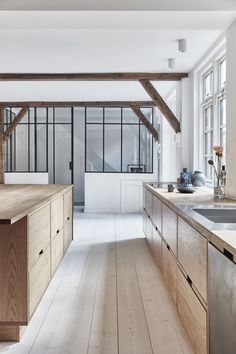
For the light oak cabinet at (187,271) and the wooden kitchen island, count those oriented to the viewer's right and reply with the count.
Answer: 1

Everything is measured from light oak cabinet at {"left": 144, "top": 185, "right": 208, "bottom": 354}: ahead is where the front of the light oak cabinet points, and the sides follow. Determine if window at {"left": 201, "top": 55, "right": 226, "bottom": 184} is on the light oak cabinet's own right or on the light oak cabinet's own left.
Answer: on the light oak cabinet's own right

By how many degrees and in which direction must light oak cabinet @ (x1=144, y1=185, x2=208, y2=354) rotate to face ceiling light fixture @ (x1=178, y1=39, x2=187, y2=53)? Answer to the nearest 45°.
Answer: approximately 90° to its right

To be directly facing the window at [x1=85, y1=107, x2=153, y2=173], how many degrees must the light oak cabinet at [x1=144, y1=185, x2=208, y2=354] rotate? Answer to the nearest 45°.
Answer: approximately 90° to its right

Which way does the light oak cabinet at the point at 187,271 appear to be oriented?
to the viewer's left

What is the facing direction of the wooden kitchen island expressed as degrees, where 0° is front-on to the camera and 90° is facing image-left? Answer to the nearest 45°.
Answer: approximately 270°

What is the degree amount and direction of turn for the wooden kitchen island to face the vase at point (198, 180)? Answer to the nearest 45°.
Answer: approximately 45° to its left

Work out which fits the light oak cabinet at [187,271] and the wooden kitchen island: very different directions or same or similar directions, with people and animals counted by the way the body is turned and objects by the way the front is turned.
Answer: very different directions

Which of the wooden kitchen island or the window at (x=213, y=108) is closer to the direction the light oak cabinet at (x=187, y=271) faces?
the wooden kitchen island
